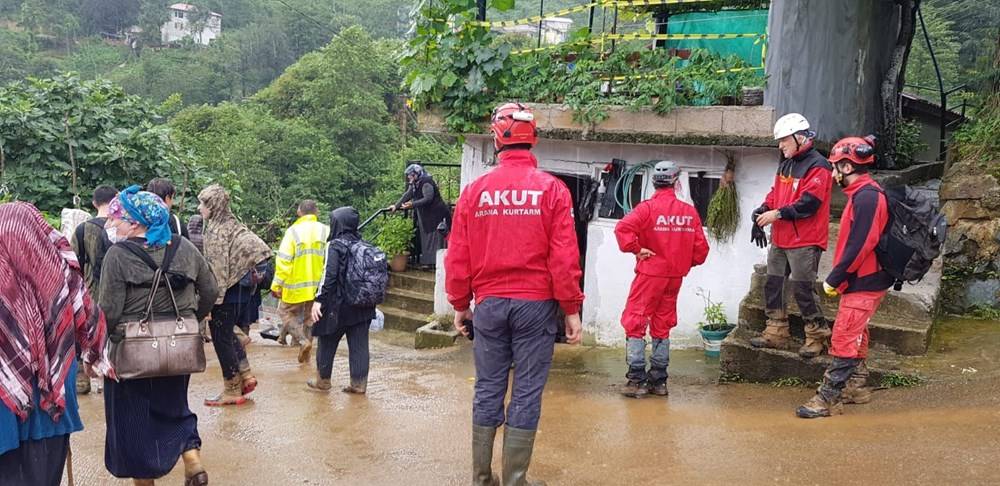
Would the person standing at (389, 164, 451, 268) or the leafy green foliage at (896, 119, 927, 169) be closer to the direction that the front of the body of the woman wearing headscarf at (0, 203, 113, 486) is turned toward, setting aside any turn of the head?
the person standing

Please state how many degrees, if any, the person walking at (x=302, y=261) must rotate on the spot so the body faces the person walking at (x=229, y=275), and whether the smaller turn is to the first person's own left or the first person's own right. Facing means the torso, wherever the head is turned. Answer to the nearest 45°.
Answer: approximately 135° to the first person's own left

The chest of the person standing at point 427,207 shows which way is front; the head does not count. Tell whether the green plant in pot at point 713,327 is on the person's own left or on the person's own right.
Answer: on the person's own left

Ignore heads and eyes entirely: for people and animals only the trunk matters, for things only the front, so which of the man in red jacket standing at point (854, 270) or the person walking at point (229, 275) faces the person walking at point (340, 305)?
the man in red jacket standing

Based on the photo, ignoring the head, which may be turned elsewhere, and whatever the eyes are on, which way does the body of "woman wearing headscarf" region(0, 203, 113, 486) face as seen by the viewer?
away from the camera

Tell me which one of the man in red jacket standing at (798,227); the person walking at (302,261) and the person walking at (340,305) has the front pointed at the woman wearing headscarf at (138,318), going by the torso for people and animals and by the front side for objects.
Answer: the man in red jacket standing

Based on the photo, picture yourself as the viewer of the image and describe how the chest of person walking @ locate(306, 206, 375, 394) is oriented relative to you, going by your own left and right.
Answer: facing away from the viewer and to the left of the viewer

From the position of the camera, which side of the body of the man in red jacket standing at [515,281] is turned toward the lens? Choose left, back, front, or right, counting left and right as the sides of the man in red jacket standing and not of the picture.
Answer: back

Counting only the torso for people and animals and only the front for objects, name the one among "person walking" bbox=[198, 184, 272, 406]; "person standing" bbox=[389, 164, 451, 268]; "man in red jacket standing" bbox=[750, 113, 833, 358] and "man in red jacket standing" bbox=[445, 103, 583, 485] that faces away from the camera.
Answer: "man in red jacket standing" bbox=[445, 103, 583, 485]

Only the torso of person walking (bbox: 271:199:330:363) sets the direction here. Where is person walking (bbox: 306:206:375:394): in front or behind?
behind

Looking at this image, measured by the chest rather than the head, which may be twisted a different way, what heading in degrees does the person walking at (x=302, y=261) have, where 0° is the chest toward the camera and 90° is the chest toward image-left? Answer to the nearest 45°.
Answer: approximately 135°

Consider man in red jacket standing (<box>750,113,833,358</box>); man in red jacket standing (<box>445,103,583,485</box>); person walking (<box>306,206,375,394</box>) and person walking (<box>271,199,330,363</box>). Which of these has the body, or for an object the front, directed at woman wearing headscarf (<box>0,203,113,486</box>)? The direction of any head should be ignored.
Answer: man in red jacket standing (<box>750,113,833,358</box>)

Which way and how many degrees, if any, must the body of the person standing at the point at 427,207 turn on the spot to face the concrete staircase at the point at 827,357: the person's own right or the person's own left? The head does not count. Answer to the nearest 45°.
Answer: approximately 135° to the person's own left
